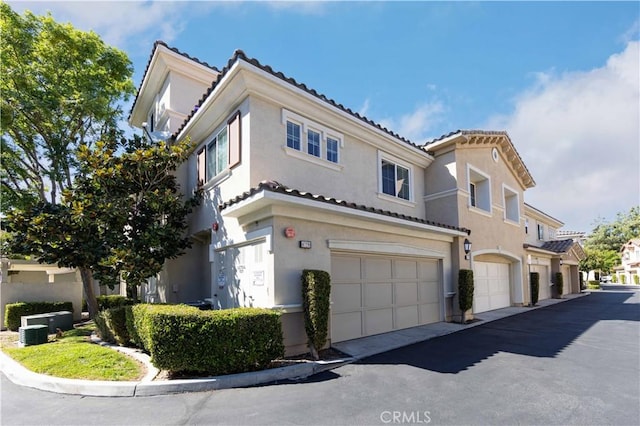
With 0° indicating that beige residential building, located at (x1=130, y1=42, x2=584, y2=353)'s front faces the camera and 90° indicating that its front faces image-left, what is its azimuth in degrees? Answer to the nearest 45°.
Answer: approximately 315°

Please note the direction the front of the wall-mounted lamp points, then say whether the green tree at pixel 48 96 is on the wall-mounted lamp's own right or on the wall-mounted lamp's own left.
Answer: on the wall-mounted lamp's own right

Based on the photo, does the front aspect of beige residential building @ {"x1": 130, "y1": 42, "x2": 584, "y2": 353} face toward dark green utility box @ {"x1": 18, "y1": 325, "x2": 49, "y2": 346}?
no

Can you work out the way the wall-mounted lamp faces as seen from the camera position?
facing the viewer and to the right of the viewer

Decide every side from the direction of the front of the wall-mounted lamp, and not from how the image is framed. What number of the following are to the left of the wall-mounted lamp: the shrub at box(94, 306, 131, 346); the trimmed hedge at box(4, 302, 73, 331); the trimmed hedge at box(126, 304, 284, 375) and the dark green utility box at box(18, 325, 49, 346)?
0

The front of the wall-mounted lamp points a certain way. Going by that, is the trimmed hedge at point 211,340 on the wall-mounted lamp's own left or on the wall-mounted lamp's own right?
on the wall-mounted lamp's own right

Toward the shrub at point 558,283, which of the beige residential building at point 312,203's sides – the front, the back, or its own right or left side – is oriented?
left

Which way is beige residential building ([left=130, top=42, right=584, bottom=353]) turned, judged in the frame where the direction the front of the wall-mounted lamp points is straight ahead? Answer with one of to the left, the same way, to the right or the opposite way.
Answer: the same way
